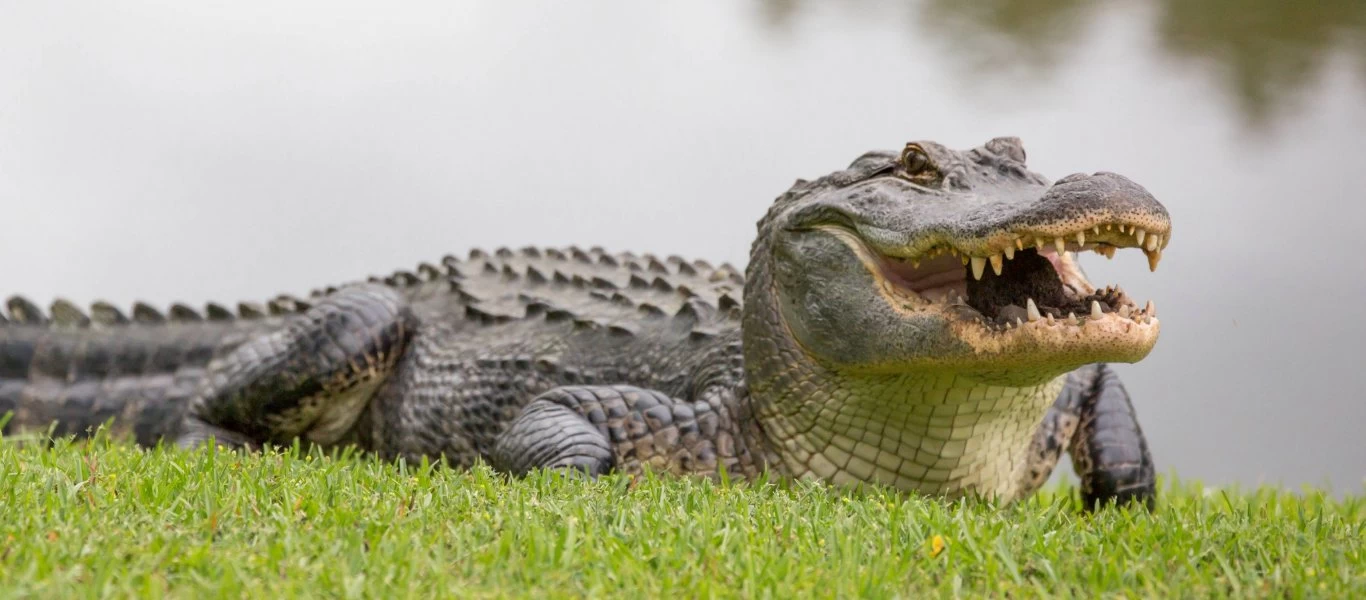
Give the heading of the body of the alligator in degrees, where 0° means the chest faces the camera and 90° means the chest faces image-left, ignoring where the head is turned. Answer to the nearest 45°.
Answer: approximately 315°
